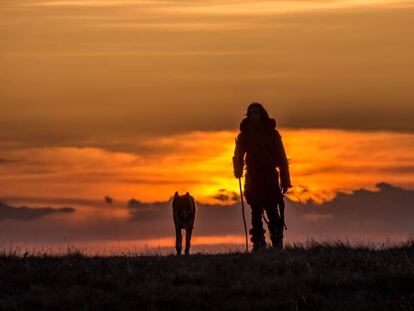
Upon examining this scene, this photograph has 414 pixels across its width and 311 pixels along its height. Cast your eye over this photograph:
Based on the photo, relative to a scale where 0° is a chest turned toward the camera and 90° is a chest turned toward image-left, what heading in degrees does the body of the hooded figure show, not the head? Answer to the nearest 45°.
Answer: approximately 0°

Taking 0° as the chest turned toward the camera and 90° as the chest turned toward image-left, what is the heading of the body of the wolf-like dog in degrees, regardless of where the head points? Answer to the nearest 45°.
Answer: approximately 0°

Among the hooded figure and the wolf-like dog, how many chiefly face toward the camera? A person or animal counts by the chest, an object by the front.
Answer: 2
